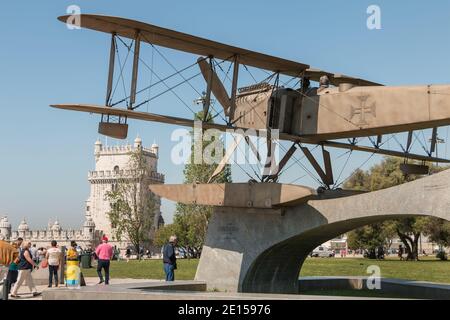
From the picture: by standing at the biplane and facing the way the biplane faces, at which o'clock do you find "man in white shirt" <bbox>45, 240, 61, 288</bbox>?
The man in white shirt is roughly at 11 o'clock from the biplane.

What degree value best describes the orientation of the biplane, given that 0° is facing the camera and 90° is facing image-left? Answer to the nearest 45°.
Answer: approximately 135°
